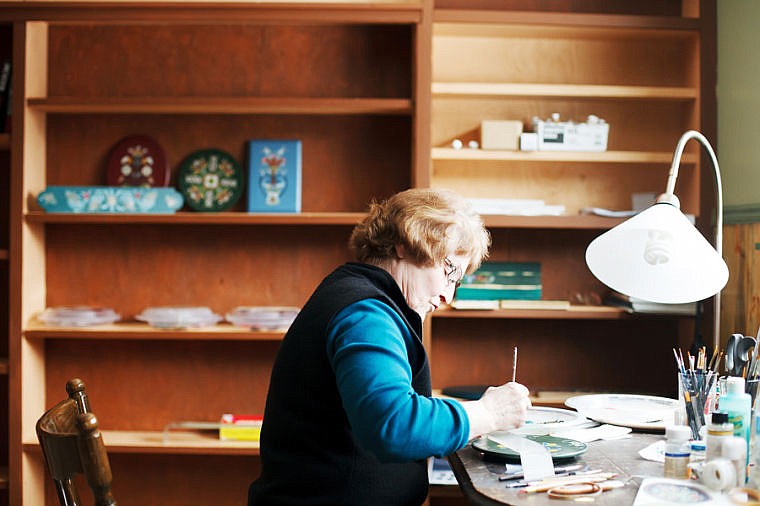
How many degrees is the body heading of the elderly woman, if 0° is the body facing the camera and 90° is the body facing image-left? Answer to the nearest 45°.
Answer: approximately 270°

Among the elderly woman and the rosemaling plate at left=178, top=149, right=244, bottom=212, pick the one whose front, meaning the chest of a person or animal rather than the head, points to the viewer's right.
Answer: the elderly woman

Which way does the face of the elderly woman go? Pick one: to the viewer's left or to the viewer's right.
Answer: to the viewer's right

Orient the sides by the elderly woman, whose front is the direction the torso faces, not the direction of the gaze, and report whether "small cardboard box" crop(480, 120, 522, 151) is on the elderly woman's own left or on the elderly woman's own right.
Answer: on the elderly woman's own left

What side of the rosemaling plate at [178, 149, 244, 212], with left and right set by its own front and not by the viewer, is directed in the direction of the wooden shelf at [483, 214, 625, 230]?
left

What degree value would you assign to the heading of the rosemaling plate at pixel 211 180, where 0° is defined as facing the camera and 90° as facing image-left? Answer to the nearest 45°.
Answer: approximately 0°

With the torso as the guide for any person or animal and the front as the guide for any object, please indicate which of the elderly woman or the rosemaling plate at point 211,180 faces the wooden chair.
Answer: the rosemaling plate

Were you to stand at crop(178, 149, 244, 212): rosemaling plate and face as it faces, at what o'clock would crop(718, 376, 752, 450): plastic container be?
The plastic container is roughly at 11 o'clock from the rosemaling plate.
